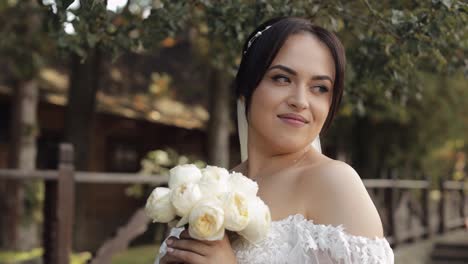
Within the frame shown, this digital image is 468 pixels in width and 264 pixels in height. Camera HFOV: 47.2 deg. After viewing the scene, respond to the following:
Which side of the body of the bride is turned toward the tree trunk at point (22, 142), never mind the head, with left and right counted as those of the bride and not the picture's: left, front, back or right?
right

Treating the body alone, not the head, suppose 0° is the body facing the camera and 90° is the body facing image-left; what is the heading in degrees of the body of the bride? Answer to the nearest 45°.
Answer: approximately 45°

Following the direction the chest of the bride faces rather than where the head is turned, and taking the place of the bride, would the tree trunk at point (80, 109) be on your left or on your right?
on your right

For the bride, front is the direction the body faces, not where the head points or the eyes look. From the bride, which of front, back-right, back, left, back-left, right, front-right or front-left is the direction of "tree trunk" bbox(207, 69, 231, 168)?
back-right
